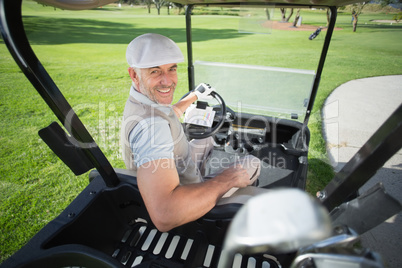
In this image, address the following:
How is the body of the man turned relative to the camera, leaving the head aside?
to the viewer's right

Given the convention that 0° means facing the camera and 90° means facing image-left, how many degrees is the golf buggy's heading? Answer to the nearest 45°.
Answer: approximately 180°
